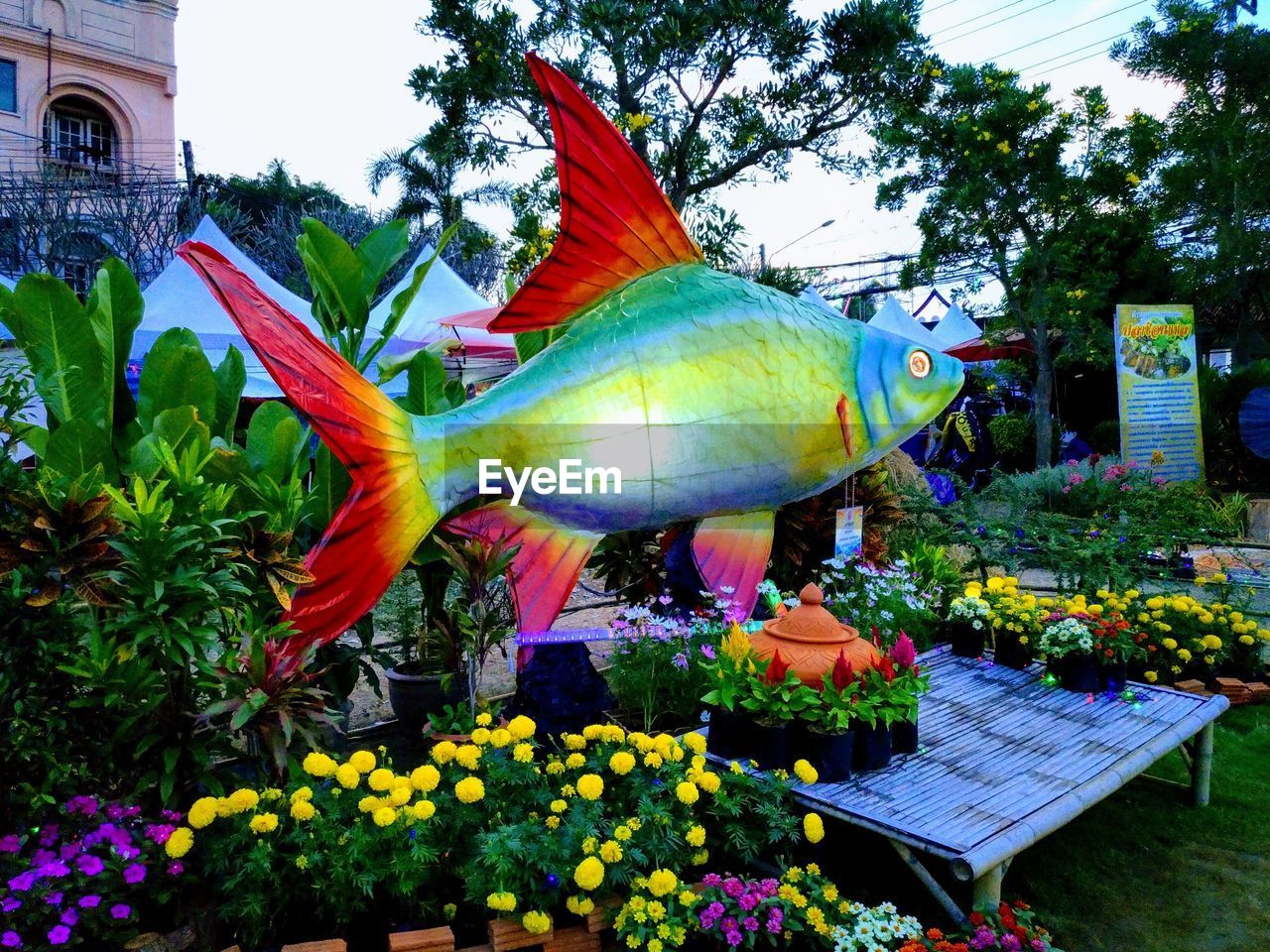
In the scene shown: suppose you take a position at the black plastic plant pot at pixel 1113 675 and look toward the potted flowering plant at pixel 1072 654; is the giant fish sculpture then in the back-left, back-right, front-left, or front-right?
front-left

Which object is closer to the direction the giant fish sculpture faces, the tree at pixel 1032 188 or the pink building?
the tree

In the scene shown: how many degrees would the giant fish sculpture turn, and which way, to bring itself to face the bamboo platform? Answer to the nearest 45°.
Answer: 0° — it already faces it

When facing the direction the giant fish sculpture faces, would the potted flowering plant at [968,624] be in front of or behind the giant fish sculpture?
in front

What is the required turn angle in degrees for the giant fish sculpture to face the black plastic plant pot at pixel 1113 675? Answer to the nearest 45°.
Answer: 0° — it already faces it

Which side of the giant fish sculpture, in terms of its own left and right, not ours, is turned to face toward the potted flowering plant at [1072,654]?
front

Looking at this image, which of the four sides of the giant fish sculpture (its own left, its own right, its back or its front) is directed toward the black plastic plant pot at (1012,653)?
front

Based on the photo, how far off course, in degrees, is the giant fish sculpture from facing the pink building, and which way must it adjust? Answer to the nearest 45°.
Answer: approximately 135° to its left

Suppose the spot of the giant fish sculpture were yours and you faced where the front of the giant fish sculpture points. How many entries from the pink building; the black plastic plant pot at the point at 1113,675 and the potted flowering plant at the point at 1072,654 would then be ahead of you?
2

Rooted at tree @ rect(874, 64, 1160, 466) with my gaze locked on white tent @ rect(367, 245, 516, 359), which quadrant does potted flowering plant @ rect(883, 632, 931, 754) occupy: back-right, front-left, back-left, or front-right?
front-left

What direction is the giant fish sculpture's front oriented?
to the viewer's right
